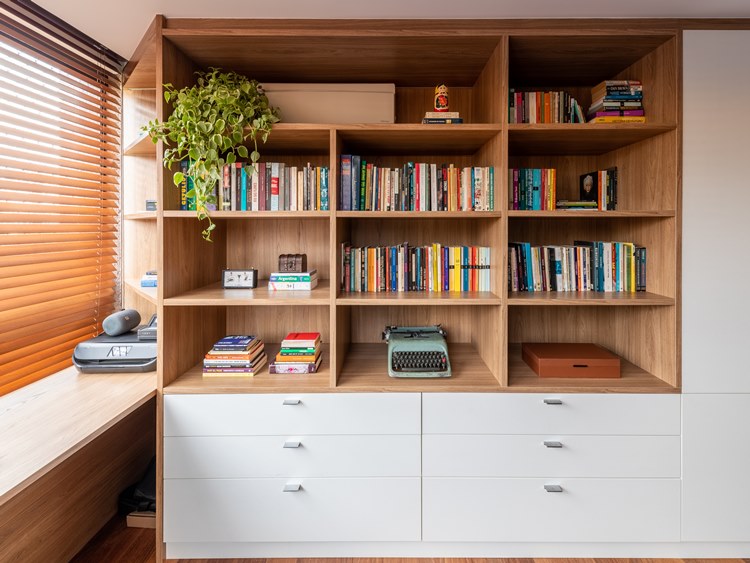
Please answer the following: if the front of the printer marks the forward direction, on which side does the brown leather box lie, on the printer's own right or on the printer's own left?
on the printer's own left

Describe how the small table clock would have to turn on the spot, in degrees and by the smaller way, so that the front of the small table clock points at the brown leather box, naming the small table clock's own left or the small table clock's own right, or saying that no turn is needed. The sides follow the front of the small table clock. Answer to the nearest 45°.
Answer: approximately 90° to the small table clock's own left

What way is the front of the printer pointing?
toward the camera

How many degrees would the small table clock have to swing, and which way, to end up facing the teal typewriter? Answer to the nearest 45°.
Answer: approximately 45° to its left

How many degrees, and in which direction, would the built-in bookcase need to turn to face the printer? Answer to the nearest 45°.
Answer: approximately 90° to its right

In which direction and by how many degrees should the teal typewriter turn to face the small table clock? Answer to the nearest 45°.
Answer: approximately 90° to its right

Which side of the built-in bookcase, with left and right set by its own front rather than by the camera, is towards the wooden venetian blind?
right

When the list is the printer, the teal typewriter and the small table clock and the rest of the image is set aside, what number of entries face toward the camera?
3

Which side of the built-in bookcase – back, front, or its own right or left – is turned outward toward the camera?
front

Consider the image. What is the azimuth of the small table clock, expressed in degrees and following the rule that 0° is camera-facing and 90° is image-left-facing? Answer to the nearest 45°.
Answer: approximately 0°

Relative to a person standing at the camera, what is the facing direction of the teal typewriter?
facing the viewer

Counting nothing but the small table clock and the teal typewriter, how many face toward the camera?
2
